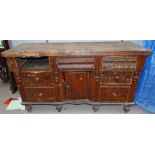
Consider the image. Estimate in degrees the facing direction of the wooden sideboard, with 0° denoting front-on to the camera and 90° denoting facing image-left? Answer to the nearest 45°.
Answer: approximately 0°
